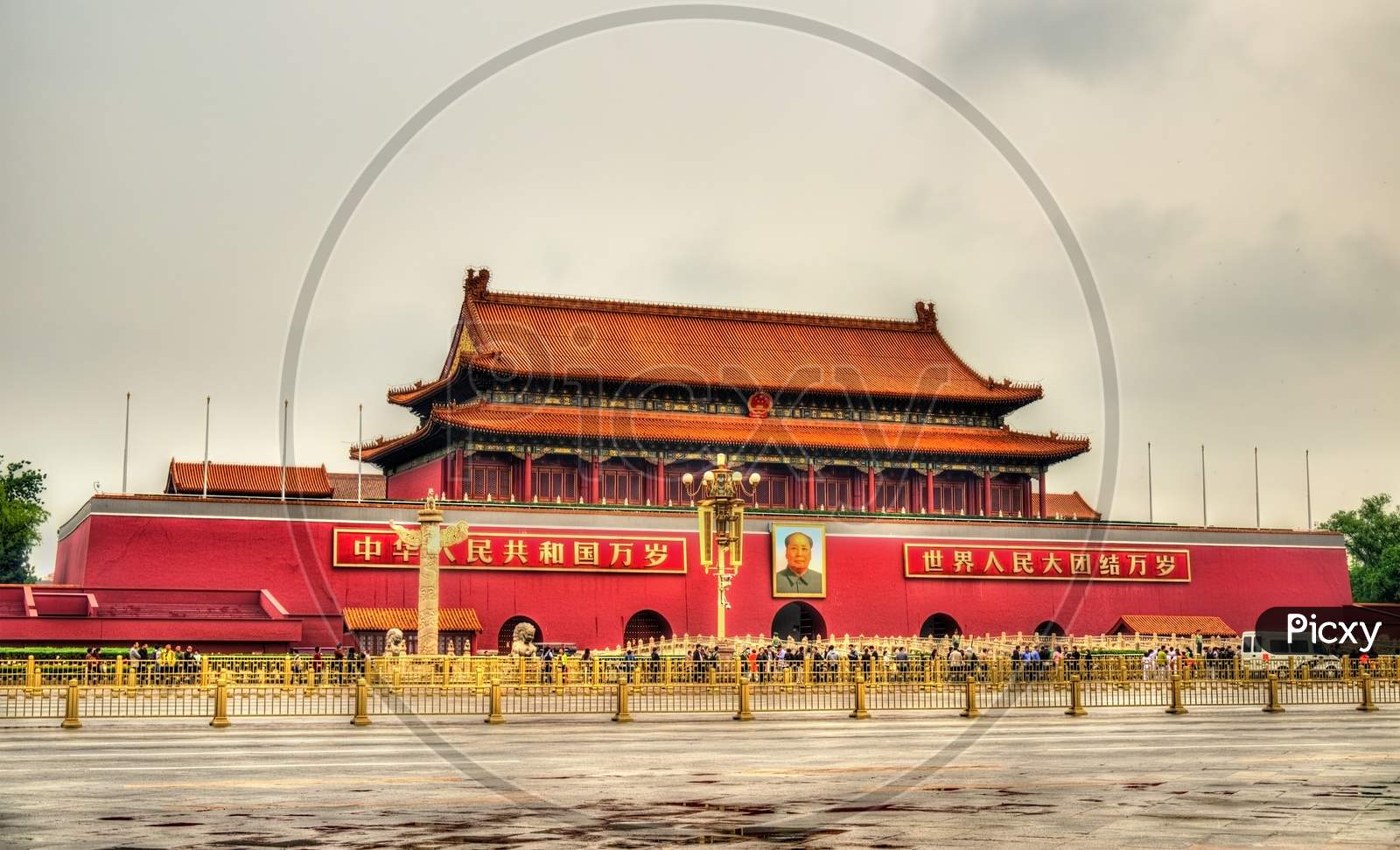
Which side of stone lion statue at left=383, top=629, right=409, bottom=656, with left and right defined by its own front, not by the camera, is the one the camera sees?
front

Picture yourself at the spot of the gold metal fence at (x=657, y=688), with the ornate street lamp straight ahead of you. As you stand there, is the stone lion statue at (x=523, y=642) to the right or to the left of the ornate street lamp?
left

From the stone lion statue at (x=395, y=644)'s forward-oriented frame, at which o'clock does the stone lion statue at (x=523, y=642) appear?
the stone lion statue at (x=523, y=642) is roughly at 8 o'clock from the stone lion statue at (x=395, y=644).

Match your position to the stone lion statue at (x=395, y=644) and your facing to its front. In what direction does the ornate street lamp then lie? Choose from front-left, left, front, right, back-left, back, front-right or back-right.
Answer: left
